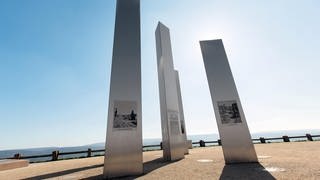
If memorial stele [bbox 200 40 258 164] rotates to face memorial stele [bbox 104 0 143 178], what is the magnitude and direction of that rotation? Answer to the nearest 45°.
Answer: approximately 45° to its right

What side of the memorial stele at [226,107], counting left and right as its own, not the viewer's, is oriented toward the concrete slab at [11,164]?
right

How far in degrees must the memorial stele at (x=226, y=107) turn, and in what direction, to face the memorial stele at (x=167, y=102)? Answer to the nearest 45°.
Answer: approximately 90° to its right

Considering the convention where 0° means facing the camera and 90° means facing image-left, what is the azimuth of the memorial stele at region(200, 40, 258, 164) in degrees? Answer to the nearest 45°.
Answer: approximately 0°
